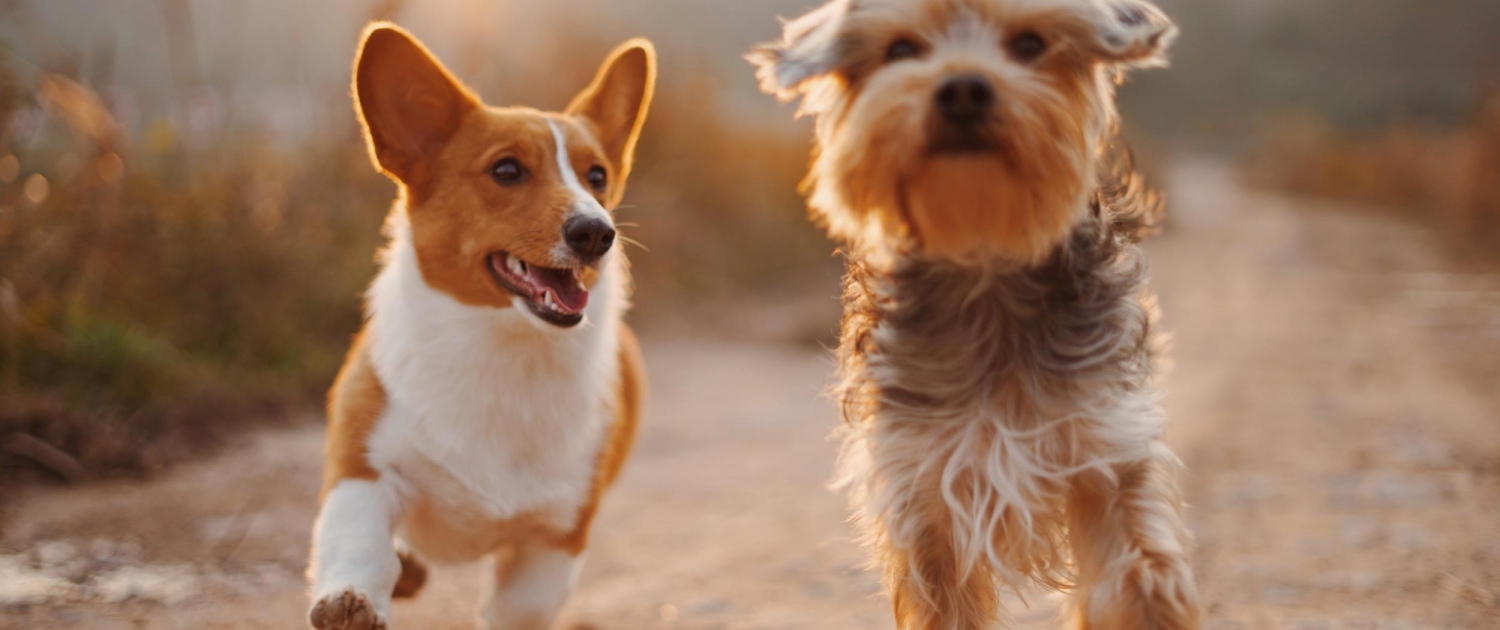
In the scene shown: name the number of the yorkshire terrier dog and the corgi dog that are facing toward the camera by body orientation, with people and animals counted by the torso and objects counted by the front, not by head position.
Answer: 2

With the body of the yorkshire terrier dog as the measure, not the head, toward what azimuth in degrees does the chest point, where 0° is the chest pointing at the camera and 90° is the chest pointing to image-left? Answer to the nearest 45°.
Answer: approximately 0°

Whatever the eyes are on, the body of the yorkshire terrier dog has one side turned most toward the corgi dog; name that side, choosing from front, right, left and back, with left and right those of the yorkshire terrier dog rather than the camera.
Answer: right

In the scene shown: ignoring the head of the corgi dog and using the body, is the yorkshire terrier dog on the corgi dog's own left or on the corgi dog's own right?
on the corgi dog's own left
